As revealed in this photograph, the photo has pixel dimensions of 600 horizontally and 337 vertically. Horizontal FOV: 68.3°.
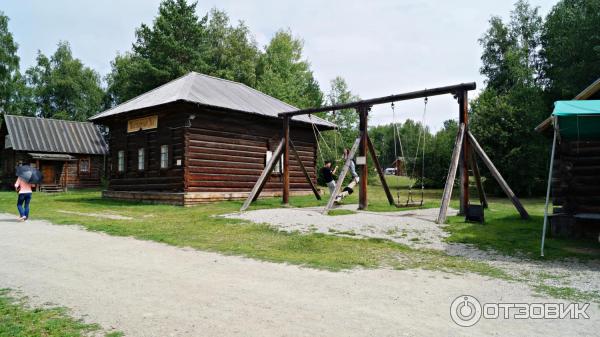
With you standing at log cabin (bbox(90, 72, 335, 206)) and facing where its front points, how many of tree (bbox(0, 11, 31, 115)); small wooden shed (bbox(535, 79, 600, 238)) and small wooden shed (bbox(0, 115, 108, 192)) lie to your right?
2

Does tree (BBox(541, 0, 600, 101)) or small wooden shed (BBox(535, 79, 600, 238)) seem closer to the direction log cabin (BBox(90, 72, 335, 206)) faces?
the small wooden shed

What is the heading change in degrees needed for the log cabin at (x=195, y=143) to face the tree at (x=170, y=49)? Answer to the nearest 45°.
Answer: approximately 135° to its right

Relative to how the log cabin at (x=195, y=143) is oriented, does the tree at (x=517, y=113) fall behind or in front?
behind

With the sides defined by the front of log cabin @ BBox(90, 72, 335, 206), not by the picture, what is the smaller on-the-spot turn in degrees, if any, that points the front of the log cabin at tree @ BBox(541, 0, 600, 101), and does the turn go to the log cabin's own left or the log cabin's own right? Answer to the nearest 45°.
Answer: approximately 135° to the log cabin's own left

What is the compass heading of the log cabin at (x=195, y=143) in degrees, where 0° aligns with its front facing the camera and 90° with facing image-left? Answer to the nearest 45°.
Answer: approximately 45°

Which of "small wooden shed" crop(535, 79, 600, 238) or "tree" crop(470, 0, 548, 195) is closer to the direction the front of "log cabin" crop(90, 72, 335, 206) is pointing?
the small wooden shed
